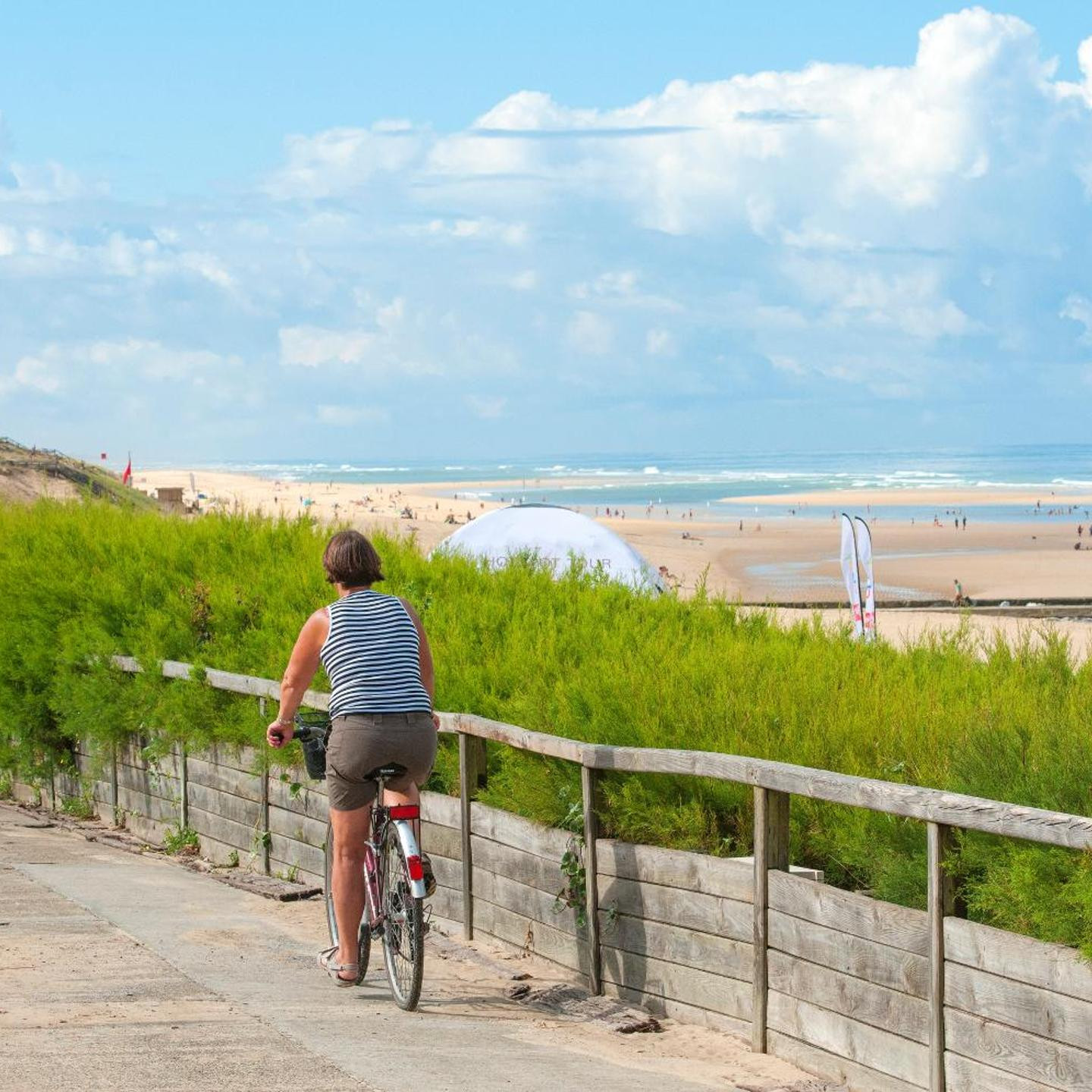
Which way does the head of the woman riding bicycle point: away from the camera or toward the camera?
away from the camera

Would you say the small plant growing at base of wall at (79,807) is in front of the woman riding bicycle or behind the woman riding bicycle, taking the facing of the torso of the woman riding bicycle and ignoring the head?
in front

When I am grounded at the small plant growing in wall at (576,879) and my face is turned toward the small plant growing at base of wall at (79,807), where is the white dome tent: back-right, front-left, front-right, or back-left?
front-right

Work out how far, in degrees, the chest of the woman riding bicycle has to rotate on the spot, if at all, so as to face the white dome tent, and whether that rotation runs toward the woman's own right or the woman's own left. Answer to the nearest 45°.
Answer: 0° — they already face it

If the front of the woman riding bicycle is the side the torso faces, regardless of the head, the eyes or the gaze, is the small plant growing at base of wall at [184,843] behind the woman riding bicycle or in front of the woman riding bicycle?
in front

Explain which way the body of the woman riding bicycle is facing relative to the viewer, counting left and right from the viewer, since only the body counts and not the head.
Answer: facing away from the viewer
